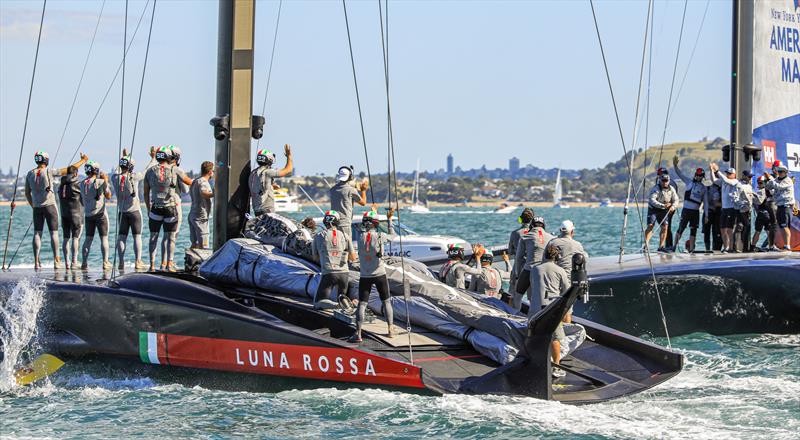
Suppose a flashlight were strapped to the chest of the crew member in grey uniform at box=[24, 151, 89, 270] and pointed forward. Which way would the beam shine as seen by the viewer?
away from the camera

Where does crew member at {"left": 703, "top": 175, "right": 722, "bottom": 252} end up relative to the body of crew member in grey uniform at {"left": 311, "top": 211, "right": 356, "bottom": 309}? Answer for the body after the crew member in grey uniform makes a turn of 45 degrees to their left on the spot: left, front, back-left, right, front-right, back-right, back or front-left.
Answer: right

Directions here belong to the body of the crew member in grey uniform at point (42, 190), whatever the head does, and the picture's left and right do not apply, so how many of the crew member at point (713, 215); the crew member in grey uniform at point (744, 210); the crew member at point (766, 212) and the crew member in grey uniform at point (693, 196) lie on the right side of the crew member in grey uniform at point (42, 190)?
4

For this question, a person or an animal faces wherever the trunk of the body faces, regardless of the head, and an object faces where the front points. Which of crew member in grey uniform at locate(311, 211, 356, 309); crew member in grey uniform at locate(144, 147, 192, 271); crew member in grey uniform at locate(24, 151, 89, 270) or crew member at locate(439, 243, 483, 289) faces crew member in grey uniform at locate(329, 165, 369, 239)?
crew member in grey uniform at locate(311, 211, 356, 309)

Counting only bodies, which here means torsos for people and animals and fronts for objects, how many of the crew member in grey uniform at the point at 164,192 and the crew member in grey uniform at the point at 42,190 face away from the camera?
2

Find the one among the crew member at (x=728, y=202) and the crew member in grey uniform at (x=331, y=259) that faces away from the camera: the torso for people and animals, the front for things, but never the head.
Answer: the crew member in grey uniform

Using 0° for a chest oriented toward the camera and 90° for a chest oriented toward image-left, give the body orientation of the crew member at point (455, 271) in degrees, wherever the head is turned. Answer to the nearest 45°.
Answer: approximately 225°

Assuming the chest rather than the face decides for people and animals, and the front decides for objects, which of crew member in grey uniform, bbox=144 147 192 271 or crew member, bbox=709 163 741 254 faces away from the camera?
the crew member in grey uniform

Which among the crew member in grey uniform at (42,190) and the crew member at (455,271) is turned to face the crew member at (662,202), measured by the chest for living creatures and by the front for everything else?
the crew member at (455,271)

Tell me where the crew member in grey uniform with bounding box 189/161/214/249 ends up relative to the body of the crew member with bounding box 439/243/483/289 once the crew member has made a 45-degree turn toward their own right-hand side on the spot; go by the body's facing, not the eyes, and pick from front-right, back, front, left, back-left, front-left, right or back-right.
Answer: back

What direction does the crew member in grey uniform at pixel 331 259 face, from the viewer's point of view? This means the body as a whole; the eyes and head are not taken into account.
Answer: away from the camera

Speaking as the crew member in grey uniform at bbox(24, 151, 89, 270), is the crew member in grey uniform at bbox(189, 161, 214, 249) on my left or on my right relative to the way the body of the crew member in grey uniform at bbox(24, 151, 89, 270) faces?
on my right

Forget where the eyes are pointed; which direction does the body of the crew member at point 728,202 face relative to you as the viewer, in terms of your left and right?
facing the viewer and to the left of the viewer

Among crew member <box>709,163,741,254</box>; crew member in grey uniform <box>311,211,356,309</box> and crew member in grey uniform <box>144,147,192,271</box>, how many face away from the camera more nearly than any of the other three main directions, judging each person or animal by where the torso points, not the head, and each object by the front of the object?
2

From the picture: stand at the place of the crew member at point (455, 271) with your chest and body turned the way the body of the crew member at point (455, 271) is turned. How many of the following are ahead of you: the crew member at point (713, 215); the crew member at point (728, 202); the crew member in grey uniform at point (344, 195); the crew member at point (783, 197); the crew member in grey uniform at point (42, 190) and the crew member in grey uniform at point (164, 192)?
3

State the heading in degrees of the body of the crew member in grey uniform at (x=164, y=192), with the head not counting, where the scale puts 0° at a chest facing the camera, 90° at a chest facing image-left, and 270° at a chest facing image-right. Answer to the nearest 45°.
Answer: approximately 180°

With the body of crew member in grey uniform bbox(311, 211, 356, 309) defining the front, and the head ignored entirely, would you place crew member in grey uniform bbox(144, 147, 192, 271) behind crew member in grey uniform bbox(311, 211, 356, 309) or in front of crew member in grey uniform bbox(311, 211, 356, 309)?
in front

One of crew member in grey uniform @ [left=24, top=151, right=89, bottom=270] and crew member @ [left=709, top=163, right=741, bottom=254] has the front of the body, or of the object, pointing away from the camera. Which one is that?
the crew member in grey uniform
